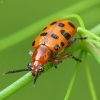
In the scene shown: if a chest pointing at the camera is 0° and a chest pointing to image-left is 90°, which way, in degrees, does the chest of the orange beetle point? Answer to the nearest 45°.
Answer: approximately 45°
